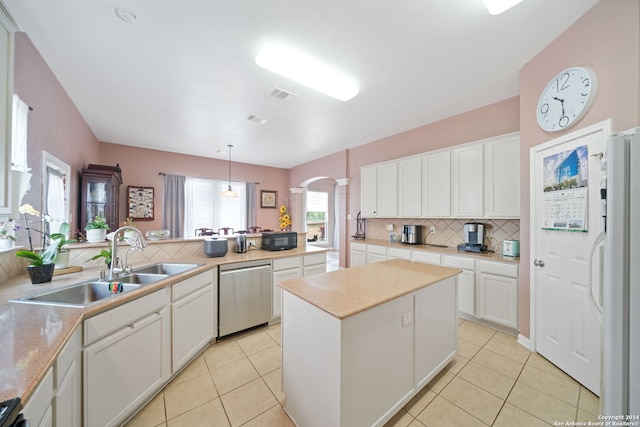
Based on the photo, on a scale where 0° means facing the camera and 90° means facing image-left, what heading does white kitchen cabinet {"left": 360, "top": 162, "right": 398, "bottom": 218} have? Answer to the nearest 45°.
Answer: approximately 45°

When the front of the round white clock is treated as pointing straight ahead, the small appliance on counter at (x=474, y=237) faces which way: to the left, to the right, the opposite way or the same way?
the same way

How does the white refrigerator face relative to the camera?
to the viewer's left

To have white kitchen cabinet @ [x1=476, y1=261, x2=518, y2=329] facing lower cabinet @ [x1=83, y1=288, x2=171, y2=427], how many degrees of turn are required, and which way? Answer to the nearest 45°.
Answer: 0° — it already faces it

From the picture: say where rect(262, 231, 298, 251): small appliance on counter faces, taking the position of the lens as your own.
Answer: facing the viewer

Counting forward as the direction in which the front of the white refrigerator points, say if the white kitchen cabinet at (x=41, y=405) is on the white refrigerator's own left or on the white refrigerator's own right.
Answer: on the white refrigerator's own left

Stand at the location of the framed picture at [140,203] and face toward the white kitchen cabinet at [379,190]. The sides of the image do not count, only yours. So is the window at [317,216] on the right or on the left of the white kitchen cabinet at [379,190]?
left

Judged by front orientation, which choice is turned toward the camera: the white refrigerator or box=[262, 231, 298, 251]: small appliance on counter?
the small appliance on counter

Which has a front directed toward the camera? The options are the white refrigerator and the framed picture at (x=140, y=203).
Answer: the framed picture

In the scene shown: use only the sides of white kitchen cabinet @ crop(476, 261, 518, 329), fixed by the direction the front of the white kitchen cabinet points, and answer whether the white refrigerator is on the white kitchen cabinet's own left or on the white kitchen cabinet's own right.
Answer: on the white kitchen cabinet's own left

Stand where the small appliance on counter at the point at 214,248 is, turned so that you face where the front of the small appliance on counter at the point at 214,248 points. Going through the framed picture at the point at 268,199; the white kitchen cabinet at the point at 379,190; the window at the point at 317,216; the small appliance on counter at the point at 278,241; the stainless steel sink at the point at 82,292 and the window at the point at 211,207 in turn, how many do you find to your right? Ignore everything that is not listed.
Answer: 1

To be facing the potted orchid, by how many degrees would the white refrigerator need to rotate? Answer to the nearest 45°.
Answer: approximately 45° to its left

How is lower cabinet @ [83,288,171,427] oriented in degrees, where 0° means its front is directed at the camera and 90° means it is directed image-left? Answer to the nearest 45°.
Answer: approximately 315°

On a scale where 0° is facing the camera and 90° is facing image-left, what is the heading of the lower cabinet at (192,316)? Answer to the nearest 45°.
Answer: approximately 315°

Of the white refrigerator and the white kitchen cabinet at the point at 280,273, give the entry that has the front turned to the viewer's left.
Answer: the white refrigerator

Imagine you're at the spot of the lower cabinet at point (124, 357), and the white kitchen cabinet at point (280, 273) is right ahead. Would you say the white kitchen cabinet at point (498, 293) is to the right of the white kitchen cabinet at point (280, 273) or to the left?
right

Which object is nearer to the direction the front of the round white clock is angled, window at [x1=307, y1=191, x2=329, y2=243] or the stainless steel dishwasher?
the stainless steel dishwasher
